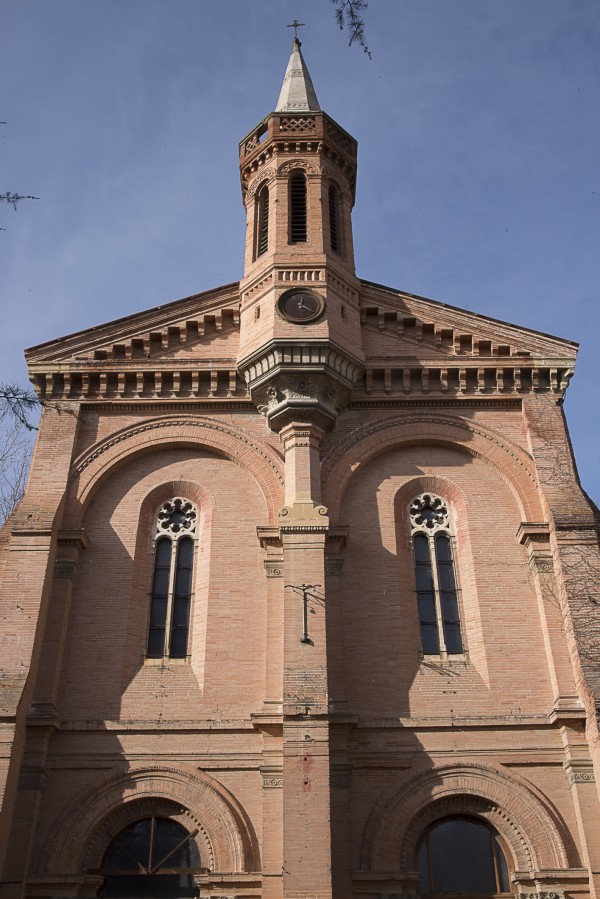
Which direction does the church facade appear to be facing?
toward the camera
